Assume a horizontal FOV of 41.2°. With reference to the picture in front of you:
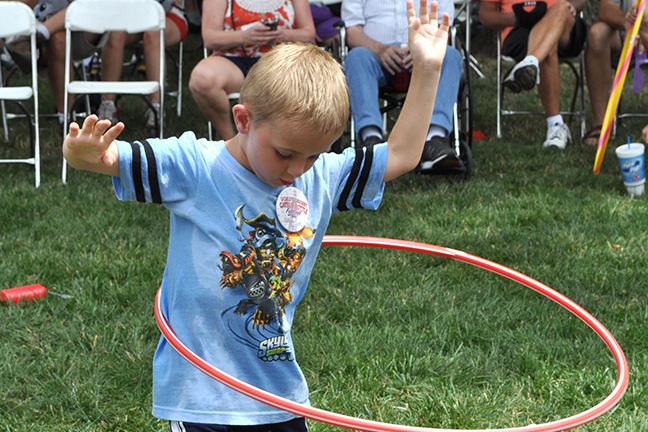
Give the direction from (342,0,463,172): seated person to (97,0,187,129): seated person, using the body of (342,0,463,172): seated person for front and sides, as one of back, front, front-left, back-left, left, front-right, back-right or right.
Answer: back-right

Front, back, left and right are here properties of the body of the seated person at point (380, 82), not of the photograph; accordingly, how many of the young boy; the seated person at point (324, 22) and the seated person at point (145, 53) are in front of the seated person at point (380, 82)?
1

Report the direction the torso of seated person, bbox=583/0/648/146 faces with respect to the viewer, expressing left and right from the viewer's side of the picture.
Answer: facing the viewer

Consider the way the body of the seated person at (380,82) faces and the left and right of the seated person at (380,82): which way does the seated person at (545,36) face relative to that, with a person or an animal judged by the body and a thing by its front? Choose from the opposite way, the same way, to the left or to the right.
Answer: the same way

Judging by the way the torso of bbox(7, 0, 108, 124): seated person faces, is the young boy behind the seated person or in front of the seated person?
in front

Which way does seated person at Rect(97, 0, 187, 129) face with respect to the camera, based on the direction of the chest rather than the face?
toward the camera

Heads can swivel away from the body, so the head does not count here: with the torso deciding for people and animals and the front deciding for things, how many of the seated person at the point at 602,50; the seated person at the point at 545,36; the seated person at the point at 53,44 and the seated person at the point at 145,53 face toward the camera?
4

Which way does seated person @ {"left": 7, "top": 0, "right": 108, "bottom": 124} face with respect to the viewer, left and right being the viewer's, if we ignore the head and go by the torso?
facing the viewer

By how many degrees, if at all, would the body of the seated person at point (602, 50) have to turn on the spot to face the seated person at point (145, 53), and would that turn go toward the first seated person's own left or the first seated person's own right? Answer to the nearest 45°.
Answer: approximately 90° to the first seated person's own right

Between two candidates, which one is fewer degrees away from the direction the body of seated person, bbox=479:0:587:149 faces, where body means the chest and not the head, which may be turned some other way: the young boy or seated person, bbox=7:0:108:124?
the young boy

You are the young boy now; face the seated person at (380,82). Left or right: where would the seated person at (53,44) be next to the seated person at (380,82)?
left

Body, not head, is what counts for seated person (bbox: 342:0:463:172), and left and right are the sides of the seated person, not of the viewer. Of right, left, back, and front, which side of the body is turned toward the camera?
front

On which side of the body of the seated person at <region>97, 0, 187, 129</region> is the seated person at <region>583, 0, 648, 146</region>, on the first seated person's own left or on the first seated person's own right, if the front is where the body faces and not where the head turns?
on the first seated person's own left
